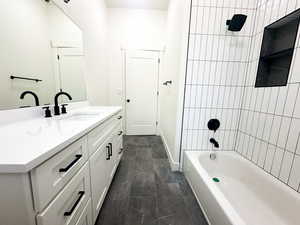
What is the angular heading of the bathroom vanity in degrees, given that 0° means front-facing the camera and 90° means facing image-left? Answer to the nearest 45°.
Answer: approximately 315°

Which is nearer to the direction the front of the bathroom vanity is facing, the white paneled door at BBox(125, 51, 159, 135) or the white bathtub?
the white bathtub

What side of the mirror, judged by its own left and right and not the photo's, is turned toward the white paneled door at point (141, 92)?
left

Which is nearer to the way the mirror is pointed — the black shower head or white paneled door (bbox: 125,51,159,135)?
the black shower head

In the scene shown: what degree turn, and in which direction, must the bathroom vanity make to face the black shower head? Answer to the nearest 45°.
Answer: approximately 45° to its left

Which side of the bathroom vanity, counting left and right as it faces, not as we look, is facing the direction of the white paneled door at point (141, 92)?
left

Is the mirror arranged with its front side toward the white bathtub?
yes

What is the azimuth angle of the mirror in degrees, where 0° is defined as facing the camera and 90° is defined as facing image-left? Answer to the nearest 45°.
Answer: approximately 315°
